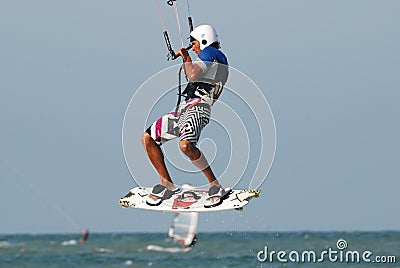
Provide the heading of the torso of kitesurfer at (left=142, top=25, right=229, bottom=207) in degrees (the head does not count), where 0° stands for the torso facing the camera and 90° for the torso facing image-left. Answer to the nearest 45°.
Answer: approximately 90°
